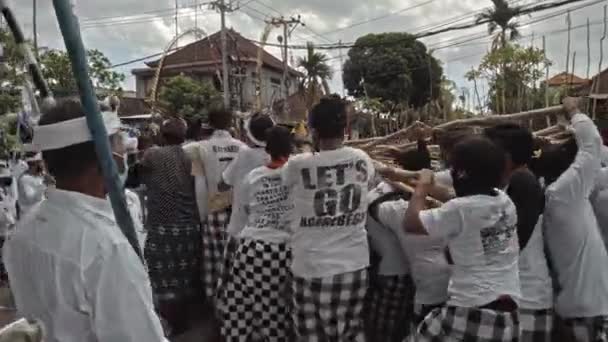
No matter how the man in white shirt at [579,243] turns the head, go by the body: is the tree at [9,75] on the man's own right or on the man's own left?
on the man's own left

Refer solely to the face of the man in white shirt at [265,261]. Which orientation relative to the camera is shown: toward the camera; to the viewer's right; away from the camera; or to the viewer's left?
away from the camera

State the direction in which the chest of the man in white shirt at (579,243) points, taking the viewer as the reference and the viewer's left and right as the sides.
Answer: facing away from the viewer and to the left of the viewer

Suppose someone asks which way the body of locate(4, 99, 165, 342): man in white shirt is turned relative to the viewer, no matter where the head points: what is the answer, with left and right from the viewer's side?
facing away from the viewer and to the right of the viewer

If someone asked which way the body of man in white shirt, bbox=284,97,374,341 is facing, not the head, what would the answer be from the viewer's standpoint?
away from the camera

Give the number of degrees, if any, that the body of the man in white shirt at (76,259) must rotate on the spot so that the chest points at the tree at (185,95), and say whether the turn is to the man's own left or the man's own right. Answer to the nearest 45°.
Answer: approximately 45° to the man's own left

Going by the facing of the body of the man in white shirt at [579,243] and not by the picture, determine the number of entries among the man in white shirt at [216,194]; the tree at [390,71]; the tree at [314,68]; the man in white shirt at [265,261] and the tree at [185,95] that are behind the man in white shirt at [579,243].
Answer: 0

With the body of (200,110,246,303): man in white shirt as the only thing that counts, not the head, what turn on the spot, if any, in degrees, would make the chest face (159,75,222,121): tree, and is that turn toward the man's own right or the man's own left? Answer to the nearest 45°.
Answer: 0° — they already face it

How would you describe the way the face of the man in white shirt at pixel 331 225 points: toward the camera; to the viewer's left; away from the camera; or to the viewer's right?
away from the camera

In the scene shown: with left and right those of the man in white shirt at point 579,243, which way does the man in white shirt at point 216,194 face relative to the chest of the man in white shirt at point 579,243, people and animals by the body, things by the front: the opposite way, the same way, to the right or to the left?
the same way

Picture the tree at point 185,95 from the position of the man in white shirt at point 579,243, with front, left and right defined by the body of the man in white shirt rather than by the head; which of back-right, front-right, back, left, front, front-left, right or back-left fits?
front

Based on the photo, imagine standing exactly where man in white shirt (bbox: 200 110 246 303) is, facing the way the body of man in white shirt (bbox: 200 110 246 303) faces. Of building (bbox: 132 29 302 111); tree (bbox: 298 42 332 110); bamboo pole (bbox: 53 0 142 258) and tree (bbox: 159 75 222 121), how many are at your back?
1

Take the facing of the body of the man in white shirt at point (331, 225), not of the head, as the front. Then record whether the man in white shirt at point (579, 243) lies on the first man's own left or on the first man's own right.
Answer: on the first man's own right

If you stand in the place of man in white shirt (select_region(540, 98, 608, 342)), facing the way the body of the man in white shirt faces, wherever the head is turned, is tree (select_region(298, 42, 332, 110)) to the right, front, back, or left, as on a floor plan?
front

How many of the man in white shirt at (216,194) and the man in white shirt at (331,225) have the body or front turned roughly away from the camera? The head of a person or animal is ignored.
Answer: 2

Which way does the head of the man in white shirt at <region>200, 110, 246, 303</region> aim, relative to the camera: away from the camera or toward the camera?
away from the camera

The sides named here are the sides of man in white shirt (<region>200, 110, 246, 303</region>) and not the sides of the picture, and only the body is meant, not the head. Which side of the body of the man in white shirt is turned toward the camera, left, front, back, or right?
back
